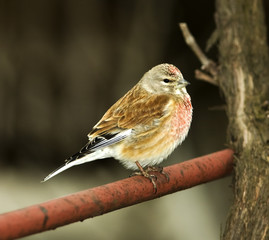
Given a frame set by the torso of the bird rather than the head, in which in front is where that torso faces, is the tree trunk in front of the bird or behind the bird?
in front

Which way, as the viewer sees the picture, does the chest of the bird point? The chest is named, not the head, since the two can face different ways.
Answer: to the viewer's right
